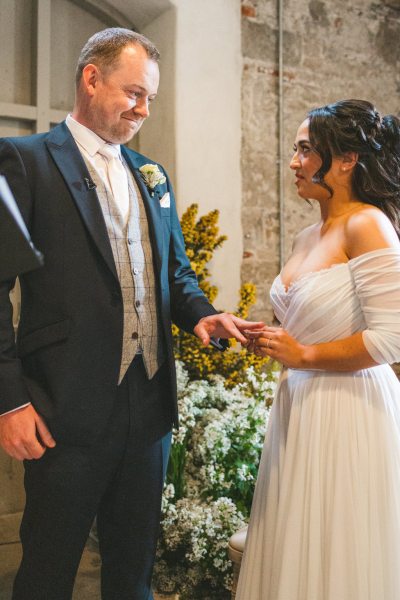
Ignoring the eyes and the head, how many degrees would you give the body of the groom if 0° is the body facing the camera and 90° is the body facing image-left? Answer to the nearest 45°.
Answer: approximately 315°

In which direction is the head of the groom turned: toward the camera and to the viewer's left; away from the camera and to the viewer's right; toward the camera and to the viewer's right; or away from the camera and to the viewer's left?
toward the camera and to the viewer's right

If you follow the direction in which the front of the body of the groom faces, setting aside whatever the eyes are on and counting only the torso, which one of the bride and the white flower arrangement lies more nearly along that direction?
the bride

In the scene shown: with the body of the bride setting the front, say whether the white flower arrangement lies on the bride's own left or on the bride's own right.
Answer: on the bride's own right

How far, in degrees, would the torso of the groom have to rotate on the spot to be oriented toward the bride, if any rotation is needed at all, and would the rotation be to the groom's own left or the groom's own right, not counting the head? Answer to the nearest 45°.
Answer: approximately 45° to the groom's own left

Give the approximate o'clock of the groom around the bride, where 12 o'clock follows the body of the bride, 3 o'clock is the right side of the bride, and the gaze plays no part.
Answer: The groom is roughly at 1 o'clock from the bride.

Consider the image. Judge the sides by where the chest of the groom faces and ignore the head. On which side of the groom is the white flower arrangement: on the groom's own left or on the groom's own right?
on the groom's own left

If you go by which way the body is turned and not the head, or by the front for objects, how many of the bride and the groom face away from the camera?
0

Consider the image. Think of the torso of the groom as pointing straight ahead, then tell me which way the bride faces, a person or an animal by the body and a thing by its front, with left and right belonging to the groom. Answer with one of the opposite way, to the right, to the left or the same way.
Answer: to the right

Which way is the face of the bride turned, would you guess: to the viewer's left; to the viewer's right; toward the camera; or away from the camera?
to the viewer's left

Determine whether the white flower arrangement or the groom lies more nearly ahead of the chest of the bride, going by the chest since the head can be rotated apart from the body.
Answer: the groom
